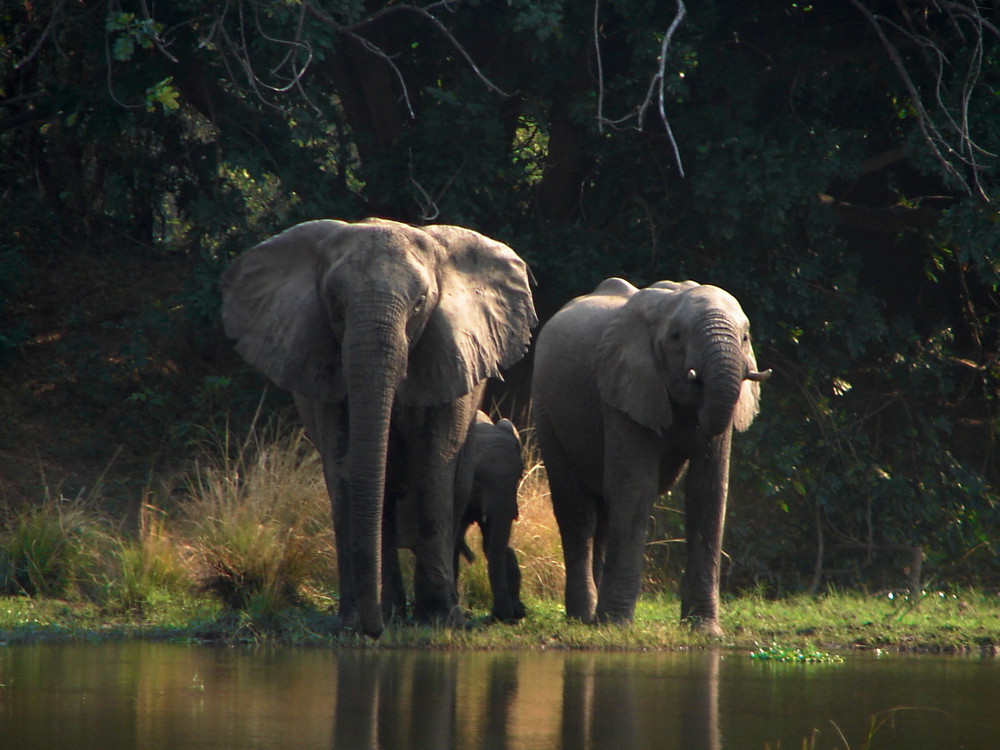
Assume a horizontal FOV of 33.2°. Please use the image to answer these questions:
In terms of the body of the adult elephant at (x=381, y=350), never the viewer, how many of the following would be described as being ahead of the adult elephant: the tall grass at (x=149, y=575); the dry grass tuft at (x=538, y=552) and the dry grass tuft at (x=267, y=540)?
0

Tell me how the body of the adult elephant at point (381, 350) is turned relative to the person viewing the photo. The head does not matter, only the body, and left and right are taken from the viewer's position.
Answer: facing the viewer

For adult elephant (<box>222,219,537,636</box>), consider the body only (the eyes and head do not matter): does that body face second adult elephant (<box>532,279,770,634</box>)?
no

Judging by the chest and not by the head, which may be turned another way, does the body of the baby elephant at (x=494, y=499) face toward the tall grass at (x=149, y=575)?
no

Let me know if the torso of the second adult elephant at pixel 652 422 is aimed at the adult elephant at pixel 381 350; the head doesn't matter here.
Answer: no

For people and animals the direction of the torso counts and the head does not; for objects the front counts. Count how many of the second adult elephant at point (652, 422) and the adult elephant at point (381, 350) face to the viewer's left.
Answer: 0

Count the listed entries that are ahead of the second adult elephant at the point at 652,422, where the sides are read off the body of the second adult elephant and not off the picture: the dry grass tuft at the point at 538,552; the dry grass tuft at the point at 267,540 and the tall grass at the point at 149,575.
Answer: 0

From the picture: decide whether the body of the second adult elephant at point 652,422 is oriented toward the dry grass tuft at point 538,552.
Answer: no

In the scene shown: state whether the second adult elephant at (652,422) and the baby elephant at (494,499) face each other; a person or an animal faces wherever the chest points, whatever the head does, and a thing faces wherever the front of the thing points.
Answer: no

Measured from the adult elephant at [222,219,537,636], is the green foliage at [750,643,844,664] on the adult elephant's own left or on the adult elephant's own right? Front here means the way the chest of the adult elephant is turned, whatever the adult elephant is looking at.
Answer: on the adult elephant's own left

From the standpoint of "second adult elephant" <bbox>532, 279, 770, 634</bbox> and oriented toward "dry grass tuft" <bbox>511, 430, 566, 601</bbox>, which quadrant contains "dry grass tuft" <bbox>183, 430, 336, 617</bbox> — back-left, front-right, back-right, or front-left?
front-left

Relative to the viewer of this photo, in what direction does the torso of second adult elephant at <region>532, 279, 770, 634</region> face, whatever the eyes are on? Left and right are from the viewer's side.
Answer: facing the viewer and to the right of the viewer
